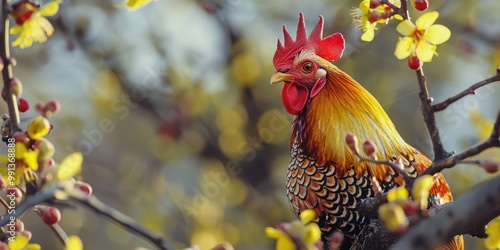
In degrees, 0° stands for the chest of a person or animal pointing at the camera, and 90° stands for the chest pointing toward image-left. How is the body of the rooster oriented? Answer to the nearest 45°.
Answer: approximately 90°

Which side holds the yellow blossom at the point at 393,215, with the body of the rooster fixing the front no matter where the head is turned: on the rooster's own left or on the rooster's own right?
on the rooster's own left

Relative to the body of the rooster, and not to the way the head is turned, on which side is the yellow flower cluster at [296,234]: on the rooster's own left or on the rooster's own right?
on the rooster's own left

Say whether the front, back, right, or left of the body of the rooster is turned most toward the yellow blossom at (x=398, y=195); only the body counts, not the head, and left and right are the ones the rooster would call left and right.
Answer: left
